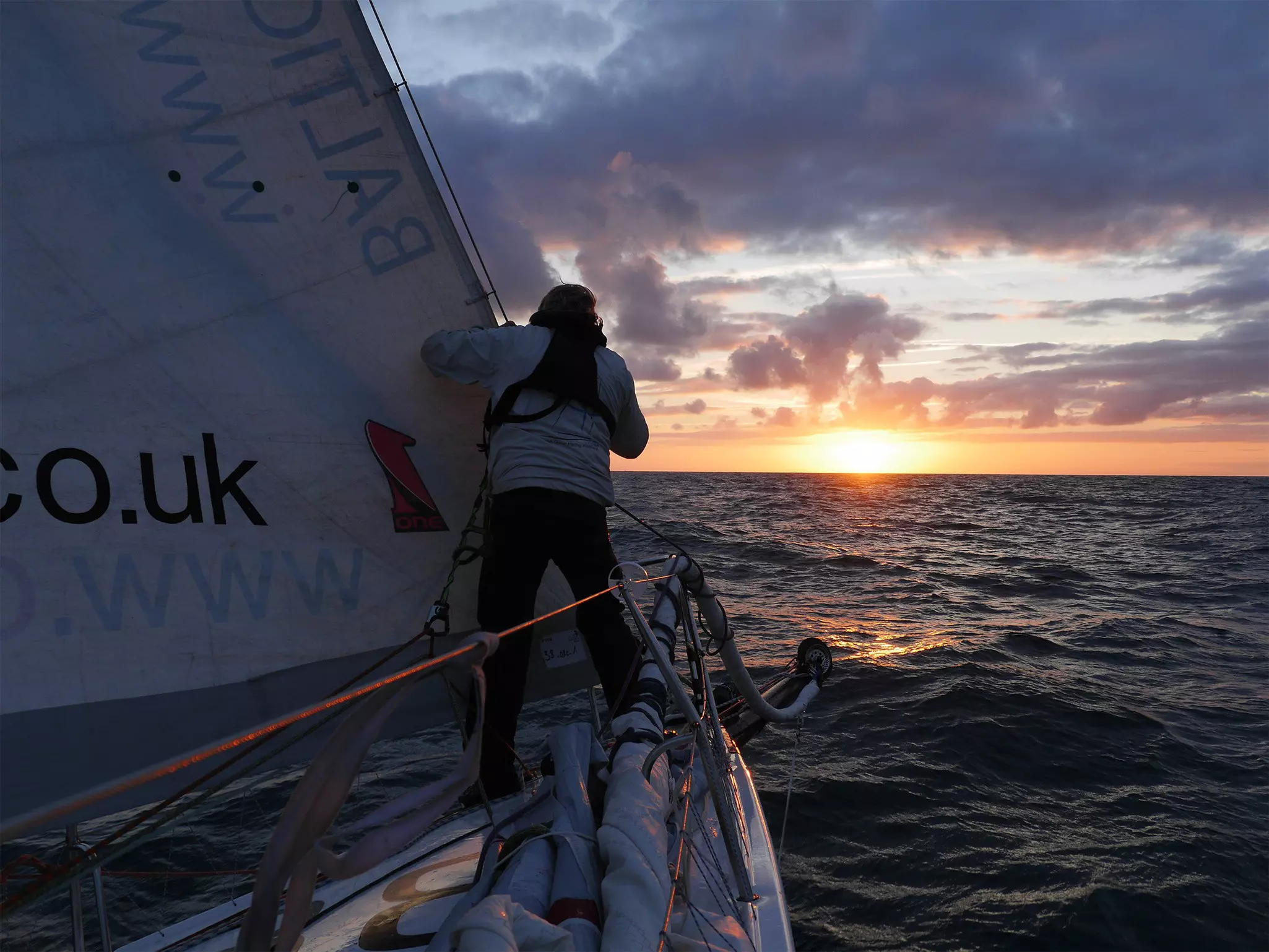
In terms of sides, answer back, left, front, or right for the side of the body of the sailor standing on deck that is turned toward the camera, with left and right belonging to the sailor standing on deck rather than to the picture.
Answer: back

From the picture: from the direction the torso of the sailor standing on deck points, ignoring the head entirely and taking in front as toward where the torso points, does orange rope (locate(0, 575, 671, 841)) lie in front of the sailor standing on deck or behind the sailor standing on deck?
behind
